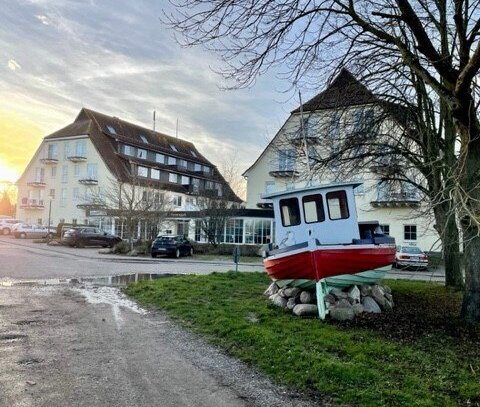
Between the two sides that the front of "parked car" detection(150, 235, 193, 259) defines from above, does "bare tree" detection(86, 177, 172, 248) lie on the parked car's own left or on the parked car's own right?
on the parked car's own left

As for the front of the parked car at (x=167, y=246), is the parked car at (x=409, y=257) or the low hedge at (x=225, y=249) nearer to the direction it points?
the low hedge

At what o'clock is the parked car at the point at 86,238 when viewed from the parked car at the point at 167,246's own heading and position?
the parked car at the point at 86,238 is roughly at 9 o'clock from the parked car at the point at 167,246.

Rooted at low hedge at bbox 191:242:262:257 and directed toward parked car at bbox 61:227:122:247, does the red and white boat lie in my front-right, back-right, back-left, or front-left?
back-left

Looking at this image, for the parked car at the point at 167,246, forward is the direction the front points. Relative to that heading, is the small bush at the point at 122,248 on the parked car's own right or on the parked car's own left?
on the parked car's own left

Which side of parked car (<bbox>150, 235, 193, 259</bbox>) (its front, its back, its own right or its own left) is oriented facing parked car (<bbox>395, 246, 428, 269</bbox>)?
right
